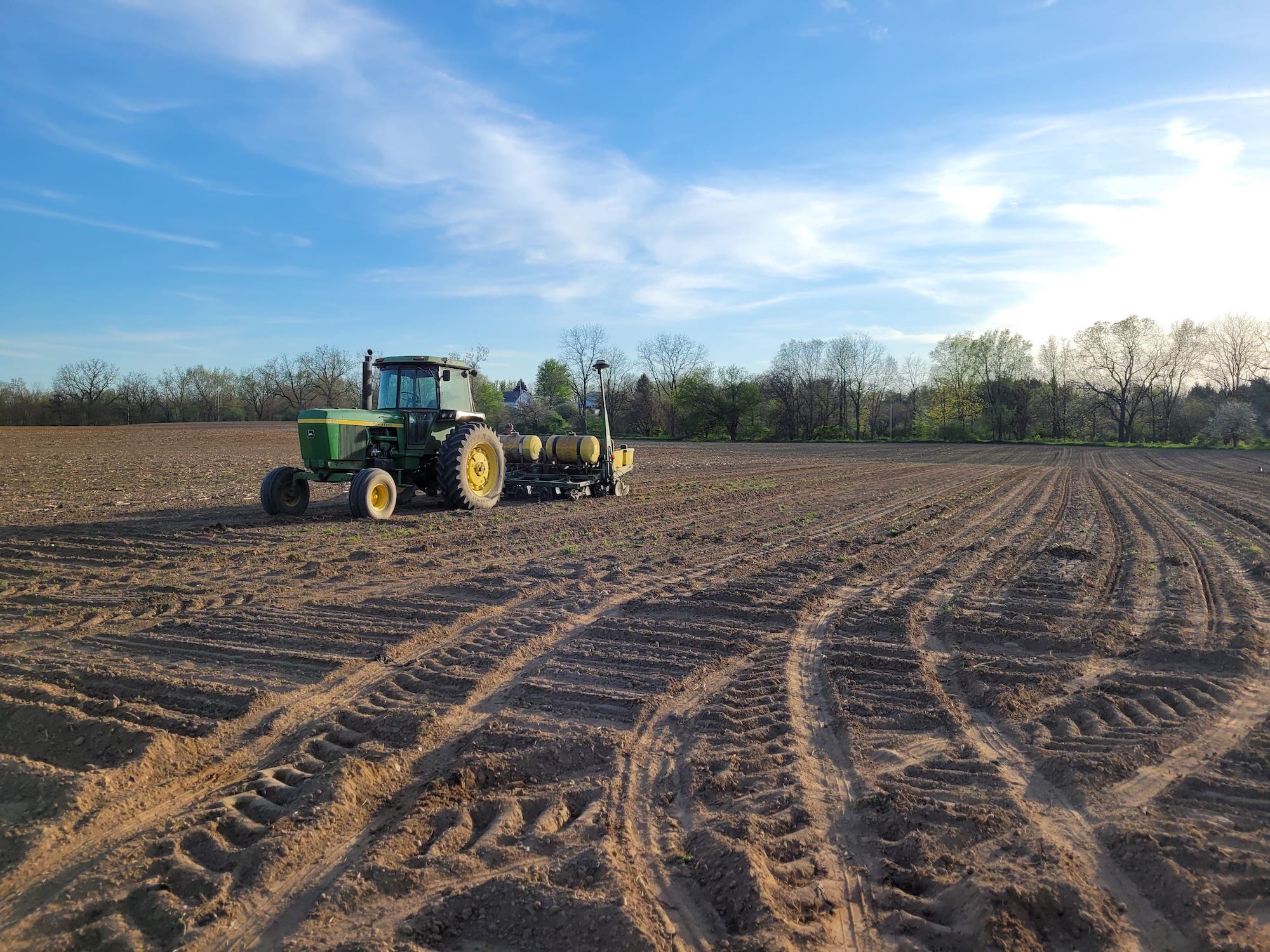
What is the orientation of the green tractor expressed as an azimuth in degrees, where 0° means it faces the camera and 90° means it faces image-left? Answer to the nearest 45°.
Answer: approximately 45°
